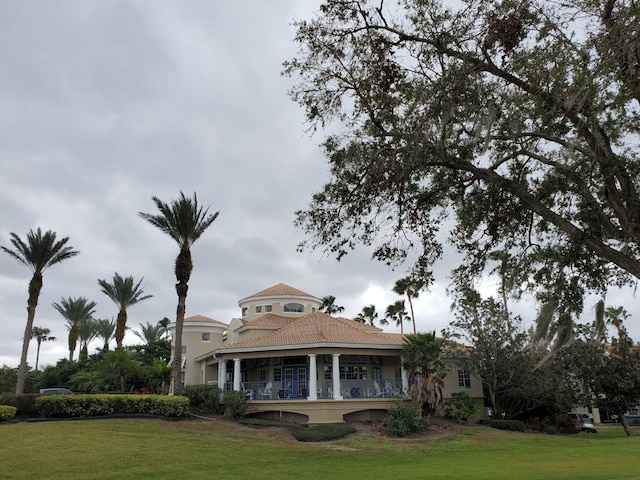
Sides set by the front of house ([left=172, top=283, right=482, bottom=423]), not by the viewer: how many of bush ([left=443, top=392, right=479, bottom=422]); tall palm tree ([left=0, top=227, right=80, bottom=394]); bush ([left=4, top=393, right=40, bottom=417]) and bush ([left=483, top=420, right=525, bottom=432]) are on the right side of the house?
2

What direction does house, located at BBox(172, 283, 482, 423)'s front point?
toward the camera

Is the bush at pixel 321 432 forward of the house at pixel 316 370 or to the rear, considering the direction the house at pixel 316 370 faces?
forward

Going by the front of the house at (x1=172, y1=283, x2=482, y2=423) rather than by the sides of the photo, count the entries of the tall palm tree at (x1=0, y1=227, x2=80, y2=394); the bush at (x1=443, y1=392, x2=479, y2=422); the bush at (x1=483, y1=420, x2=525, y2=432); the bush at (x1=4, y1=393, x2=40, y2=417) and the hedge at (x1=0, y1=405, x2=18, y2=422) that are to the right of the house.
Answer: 3

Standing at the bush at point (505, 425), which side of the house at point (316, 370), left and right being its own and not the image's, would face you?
left

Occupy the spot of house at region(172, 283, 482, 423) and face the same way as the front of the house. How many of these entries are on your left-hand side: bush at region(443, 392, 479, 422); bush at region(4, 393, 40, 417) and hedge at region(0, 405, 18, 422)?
1

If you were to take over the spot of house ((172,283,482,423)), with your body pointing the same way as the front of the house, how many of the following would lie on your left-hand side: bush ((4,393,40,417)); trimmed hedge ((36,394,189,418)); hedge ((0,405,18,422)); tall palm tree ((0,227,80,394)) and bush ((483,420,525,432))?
1

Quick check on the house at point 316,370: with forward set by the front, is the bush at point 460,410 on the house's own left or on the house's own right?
on the house's own left

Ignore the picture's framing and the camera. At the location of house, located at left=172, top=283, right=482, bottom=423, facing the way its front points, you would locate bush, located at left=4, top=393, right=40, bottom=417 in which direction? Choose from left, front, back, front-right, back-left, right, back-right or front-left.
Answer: right

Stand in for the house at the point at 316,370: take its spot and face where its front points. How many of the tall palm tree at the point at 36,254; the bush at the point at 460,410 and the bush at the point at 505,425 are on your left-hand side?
2

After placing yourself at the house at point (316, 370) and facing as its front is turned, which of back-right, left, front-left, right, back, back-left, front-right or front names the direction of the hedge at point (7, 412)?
right

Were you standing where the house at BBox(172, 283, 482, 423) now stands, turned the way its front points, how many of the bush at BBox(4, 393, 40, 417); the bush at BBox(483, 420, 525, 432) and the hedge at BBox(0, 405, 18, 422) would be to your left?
1

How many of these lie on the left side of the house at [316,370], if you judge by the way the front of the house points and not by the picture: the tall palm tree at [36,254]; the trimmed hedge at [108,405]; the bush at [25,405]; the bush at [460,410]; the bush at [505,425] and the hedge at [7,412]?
2
